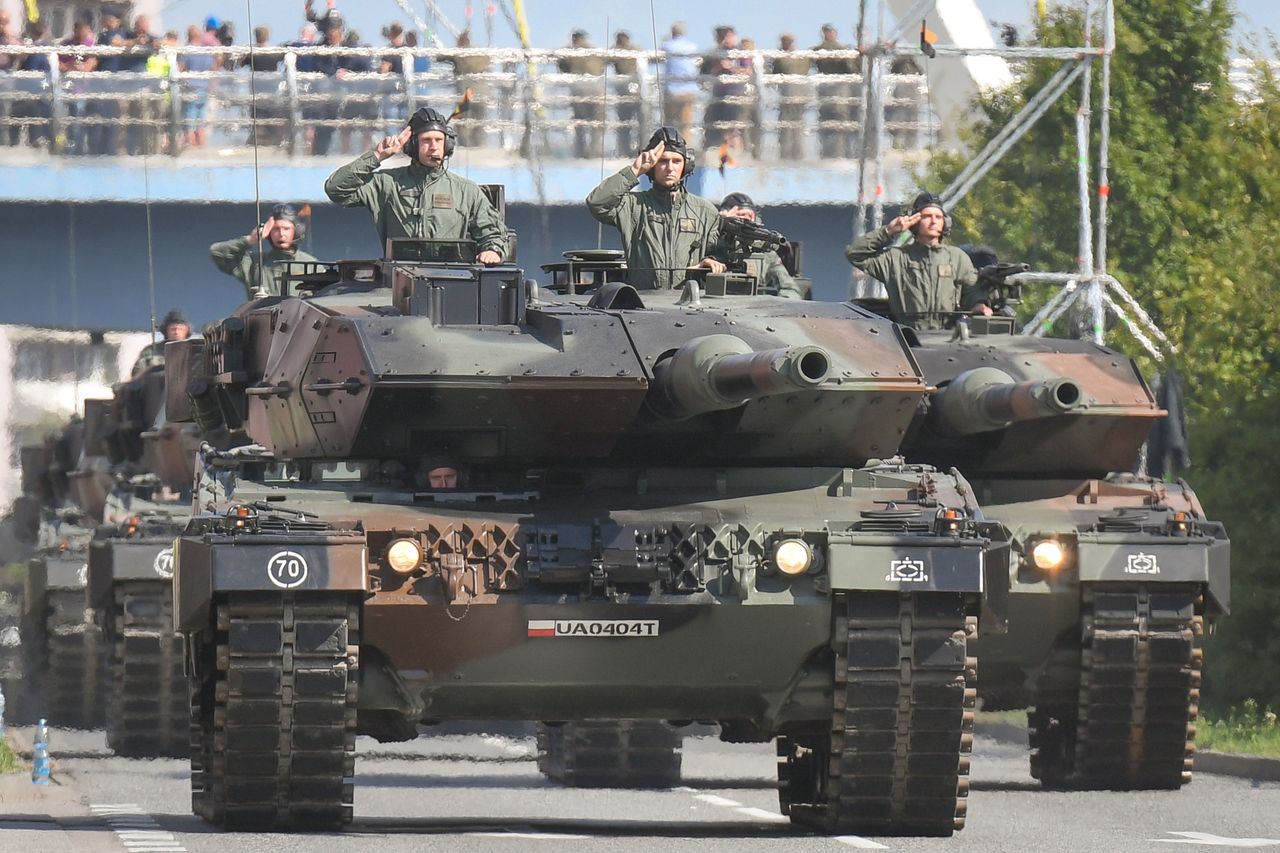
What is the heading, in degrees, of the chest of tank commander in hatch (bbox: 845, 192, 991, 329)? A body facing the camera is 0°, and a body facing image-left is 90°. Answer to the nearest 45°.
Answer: approximately 0°

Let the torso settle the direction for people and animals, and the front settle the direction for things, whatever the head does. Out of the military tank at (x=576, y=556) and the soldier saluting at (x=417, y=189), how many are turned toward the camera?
2

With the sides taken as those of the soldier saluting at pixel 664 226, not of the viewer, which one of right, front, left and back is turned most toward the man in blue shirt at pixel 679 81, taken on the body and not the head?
back

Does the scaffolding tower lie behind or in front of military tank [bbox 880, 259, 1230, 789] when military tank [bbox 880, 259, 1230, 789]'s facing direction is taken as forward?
behind

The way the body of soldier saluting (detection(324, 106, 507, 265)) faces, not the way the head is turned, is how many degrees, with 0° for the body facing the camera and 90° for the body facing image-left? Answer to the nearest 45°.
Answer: approximately 0°

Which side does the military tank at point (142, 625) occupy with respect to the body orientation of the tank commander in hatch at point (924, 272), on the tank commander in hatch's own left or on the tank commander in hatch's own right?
on the tank commander in hatch's own right
